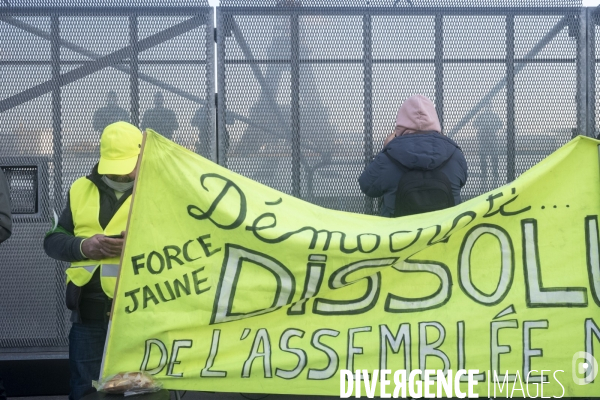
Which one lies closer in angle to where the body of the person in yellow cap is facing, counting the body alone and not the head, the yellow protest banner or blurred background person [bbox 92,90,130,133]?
the yellow protest banner

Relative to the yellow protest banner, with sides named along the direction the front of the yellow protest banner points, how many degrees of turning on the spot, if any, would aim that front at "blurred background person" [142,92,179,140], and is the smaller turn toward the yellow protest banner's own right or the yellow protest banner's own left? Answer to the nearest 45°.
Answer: approximately 135° to the yellow protest banner's own right

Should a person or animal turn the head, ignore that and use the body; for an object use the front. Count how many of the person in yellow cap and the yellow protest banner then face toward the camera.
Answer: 2

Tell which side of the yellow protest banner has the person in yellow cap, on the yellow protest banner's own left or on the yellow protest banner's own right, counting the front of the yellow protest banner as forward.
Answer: on the yellow protest banner's own right

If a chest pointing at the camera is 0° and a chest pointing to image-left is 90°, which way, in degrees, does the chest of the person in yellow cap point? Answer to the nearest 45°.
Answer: approximately 0°

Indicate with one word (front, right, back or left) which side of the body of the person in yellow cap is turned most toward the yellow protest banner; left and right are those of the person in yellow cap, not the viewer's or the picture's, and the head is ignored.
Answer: left

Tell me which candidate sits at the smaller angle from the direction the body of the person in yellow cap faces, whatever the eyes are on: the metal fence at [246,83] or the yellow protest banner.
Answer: the yellow protest banner

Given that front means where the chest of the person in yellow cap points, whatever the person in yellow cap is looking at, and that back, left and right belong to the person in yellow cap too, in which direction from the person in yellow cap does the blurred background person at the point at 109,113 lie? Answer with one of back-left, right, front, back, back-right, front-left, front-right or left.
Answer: back
